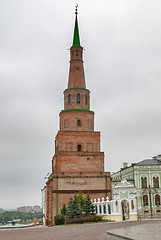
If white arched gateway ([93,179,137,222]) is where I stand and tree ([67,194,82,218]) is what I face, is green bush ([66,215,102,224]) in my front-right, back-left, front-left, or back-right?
front-left

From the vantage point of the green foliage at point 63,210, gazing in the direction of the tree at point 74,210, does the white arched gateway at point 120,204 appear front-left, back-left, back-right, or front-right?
front-left

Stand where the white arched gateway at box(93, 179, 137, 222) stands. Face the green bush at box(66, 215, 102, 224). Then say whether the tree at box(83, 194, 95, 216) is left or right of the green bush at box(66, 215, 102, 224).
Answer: right

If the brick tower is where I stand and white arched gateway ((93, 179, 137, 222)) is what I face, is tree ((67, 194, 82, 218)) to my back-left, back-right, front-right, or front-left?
front-right

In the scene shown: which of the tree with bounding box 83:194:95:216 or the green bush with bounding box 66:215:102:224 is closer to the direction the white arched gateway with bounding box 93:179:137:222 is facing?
the green bush

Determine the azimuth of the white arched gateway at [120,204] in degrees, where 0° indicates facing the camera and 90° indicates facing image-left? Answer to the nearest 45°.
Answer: approximately 0°

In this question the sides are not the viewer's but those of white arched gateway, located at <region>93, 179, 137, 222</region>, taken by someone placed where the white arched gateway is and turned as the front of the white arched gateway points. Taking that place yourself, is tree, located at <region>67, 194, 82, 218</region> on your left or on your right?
on your right

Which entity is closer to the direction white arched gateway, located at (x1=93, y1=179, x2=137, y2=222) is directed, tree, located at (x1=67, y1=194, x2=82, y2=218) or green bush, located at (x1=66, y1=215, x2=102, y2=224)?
the green bush

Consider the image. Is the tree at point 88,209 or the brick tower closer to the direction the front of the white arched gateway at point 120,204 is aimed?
the tree

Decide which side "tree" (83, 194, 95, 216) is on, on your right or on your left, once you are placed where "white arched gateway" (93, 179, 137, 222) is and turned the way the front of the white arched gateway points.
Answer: on your right
